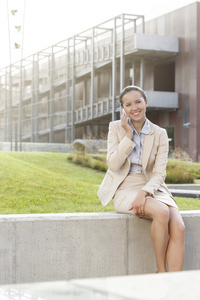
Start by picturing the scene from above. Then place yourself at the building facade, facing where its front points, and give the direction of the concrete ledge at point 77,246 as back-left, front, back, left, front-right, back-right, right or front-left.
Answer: front-left

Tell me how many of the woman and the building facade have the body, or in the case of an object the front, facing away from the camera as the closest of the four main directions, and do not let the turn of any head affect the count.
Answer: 0

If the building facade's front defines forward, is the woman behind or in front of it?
in front

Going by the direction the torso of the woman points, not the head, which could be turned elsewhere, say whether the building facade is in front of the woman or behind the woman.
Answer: behind

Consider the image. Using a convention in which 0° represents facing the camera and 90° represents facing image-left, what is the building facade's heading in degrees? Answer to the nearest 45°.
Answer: approximately 45°

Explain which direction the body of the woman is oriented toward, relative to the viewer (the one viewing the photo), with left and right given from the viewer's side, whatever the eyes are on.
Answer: facing the viewer and to the right of the viewer
